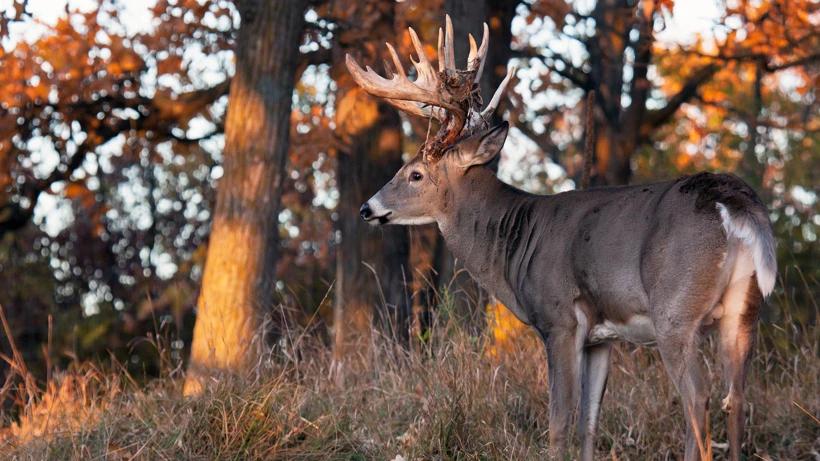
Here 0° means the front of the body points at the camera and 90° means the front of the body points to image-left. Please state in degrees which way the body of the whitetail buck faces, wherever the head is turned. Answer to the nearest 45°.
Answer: approximately 135°

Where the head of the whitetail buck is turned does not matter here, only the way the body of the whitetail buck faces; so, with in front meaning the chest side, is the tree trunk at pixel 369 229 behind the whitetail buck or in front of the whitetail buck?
in front

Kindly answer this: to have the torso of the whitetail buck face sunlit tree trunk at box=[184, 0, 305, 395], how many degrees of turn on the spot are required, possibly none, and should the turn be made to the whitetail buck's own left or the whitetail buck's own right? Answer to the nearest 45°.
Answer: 0° — it already faces it
